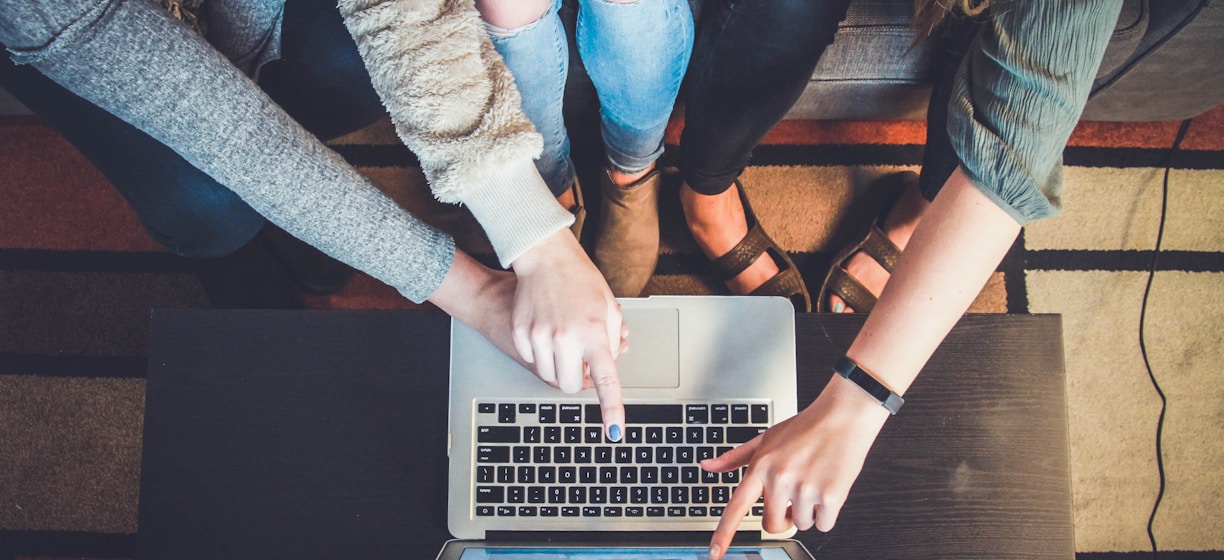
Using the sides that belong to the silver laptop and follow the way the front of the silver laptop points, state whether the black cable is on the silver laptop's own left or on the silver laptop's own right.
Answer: on the silver laptop's own right

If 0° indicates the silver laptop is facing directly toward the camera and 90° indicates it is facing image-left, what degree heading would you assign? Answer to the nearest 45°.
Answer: approximately 180°
